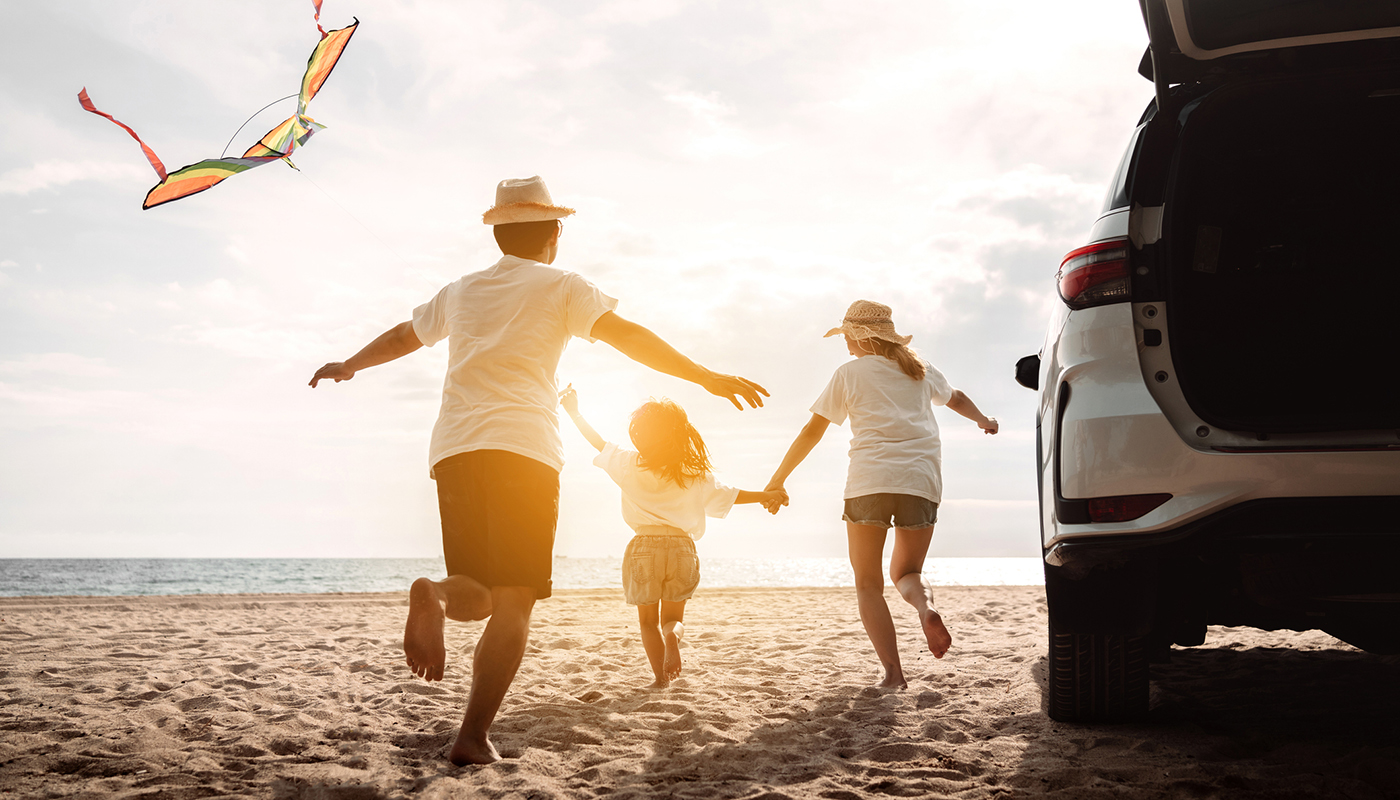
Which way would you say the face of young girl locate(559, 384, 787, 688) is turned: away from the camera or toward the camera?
away from the camera

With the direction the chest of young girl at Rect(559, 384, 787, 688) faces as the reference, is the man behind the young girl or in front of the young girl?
behind

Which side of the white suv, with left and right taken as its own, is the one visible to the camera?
back

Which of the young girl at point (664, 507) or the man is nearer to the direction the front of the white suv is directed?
the young girl

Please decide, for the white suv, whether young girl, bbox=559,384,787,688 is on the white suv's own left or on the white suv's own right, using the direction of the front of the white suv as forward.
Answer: on the white suv's own left

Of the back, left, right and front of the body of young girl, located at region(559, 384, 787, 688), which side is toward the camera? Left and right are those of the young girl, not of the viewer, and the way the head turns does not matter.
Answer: back

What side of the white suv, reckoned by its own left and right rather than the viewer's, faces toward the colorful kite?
left

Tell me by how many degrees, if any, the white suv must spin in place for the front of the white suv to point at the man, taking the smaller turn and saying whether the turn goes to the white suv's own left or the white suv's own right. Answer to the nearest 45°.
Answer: approximately 90° to the white suv's own left

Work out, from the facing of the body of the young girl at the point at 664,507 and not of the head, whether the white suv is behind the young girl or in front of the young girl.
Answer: behind

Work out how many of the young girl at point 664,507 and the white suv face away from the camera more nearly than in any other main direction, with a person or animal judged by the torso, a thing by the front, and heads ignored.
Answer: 2
